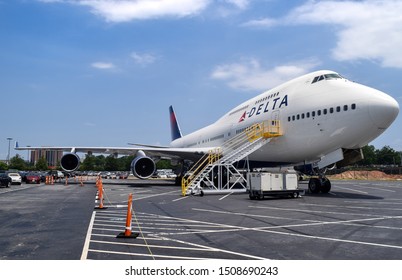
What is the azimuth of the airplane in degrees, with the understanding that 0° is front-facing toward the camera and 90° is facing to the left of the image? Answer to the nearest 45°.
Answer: approximately 315°
